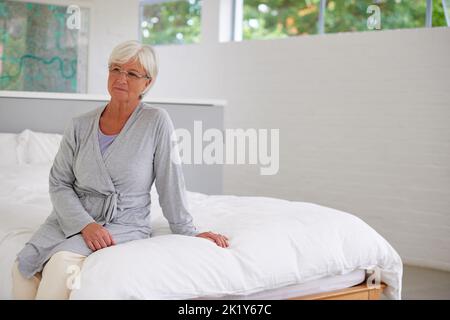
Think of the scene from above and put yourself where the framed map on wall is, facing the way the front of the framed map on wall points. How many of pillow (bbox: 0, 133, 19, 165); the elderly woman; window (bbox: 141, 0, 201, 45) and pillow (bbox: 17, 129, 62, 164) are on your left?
1

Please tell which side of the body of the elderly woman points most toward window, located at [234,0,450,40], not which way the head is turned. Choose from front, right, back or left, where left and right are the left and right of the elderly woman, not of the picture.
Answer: back

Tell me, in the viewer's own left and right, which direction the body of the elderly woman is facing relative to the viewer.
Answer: facing the viewer and to the left of the viewer

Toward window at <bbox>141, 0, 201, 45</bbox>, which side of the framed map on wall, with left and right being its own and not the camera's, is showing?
left

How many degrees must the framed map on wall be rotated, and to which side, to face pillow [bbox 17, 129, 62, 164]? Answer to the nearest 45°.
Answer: approximately 45° to its right

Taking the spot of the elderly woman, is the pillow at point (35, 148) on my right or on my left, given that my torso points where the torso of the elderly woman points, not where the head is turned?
on my right

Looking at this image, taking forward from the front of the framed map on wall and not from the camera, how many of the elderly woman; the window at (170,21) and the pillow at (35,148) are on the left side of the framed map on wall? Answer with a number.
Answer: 1

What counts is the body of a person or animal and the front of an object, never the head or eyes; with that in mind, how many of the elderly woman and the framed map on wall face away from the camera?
0

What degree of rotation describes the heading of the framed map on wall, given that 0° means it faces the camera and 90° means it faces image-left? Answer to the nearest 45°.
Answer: approximately 315°

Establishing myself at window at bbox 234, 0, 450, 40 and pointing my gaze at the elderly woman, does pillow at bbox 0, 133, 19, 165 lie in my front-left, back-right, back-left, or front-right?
front-right

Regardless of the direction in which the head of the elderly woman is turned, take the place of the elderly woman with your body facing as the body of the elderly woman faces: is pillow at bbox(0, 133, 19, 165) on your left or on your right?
on your right
